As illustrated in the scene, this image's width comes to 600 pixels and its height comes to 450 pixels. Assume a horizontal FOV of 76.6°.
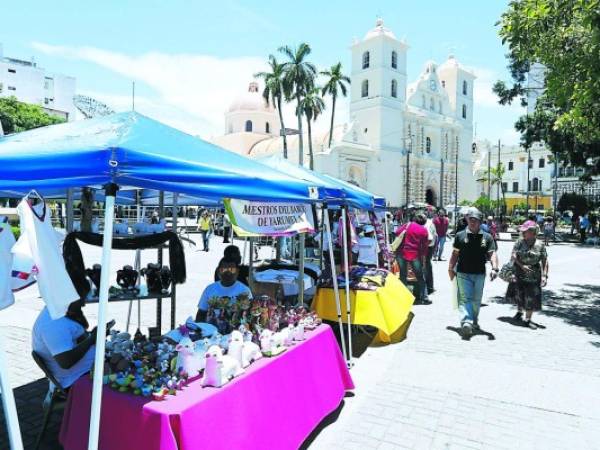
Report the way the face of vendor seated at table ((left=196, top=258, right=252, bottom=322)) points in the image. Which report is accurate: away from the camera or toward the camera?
toward the camera

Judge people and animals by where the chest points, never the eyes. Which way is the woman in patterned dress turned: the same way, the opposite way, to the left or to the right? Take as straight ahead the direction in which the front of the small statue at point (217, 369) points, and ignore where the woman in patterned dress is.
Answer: the same way

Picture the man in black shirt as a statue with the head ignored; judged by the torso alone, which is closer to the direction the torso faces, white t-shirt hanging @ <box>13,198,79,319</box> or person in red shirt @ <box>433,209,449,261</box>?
the white t-shirt hanging

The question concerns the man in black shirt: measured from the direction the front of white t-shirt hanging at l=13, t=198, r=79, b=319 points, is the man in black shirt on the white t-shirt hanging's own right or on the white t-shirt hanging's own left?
on the white t-shirt hanging's own left

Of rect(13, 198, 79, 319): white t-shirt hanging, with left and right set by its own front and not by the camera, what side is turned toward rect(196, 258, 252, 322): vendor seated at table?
left

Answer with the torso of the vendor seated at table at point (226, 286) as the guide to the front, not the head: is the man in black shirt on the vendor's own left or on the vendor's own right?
on the vendor's own left

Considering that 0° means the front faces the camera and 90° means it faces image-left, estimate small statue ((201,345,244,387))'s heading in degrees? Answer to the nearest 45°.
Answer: approximately 45°

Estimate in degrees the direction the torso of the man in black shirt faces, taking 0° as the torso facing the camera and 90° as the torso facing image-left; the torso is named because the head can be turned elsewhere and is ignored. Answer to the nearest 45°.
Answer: approximately 0°

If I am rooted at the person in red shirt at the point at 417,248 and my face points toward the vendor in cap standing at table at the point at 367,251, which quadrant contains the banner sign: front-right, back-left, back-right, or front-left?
front-left

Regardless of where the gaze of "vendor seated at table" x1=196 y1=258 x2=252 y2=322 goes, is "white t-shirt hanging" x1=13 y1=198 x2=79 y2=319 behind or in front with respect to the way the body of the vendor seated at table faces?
in front

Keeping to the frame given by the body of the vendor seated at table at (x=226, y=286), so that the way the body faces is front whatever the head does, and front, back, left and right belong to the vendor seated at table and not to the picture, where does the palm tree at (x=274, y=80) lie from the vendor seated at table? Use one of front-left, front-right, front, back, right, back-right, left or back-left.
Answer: back

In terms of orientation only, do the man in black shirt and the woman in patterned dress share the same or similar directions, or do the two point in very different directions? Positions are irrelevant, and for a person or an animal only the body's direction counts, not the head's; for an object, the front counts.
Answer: same or similar directions

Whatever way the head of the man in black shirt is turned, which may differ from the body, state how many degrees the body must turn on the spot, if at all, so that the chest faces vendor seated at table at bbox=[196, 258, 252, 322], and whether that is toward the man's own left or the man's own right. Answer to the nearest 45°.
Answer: approximately 45° to the man's own right

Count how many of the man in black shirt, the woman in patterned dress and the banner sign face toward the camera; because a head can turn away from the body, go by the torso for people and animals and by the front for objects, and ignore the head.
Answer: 3

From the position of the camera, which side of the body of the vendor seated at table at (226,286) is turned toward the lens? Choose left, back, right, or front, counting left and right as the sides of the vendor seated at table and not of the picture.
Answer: front

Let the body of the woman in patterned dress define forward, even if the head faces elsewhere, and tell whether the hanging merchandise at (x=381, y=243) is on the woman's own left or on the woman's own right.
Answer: on the woman's own right

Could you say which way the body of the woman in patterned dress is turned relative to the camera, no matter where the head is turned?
toward the camera

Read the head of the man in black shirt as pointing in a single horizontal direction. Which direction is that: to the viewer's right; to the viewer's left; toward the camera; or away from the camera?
toward the camera

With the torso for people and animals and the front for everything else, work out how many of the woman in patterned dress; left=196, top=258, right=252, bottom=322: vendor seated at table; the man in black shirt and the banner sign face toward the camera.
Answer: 4
